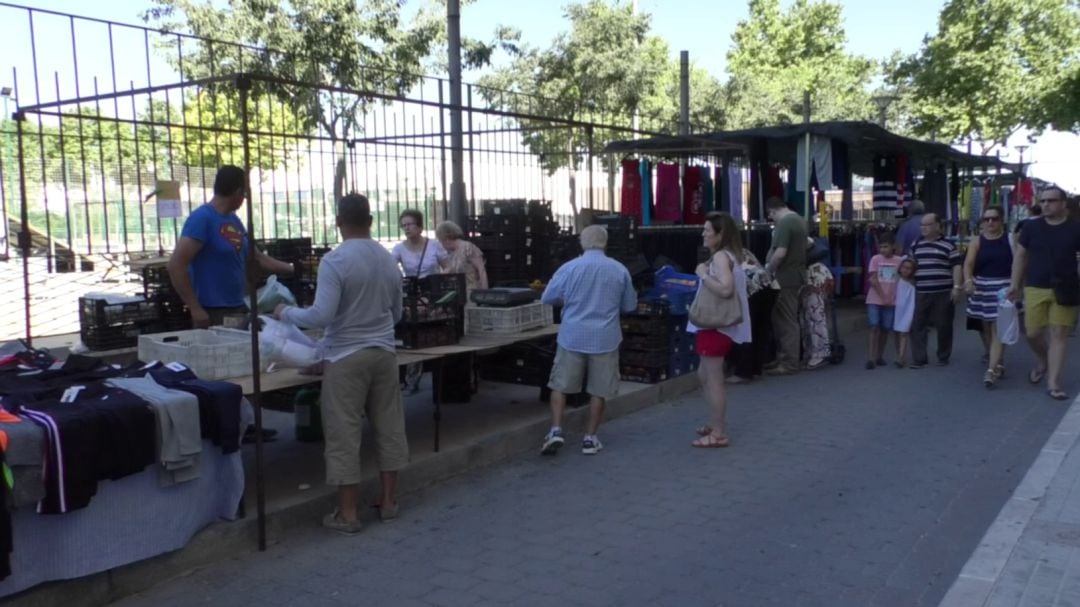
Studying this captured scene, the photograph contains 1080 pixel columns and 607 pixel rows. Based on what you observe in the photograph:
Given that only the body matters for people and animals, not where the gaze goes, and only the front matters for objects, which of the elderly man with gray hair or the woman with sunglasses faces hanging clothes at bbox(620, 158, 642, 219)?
the elderly man with gray hair

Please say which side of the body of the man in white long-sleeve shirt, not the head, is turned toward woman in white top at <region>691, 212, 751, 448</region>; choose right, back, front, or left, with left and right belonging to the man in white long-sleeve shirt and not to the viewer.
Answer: right

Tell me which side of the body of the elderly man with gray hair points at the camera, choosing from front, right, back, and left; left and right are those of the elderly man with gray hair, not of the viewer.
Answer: back

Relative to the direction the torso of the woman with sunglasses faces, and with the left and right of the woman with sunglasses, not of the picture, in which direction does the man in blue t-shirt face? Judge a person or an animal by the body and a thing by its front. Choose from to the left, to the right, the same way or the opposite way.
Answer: to the left

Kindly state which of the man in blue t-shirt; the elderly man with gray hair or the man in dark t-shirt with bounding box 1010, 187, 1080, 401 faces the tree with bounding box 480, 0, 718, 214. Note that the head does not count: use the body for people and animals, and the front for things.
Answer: the elderly man with gray hair

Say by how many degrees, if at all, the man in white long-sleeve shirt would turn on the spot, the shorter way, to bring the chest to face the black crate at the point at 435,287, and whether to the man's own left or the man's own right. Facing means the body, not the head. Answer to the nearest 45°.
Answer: approximately 90° to the man's own right

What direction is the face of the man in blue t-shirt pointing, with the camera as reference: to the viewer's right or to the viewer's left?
to the viewer's right

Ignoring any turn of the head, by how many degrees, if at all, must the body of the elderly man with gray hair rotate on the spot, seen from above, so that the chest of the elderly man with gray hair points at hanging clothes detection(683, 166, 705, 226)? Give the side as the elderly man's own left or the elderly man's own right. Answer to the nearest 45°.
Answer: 0° — they already face it

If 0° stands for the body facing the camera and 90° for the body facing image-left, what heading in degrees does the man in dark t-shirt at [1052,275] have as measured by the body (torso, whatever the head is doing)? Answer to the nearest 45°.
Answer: approximately 0°

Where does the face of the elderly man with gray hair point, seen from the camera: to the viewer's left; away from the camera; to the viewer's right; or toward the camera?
away from the camera

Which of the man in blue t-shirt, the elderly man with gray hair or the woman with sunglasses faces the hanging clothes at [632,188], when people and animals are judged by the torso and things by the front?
the elderly man with gray hair

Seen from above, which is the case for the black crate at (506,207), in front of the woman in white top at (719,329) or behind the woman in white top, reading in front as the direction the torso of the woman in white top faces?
in front

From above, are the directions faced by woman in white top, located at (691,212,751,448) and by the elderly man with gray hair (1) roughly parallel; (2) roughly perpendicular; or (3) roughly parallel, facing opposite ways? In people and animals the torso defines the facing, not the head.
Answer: roughly perpendicular

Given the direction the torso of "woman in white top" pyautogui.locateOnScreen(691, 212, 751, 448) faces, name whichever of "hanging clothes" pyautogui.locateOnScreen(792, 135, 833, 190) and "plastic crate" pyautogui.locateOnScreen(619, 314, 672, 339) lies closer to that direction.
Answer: the plastic crate

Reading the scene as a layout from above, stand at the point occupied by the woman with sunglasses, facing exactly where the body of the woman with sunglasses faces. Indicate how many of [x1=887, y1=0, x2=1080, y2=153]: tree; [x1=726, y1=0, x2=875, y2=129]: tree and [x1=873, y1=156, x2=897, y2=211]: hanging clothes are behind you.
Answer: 3

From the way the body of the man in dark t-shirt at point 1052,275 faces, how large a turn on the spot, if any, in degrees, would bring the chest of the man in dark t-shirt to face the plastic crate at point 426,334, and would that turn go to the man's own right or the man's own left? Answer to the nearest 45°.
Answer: approximately 45° to the man's own right
